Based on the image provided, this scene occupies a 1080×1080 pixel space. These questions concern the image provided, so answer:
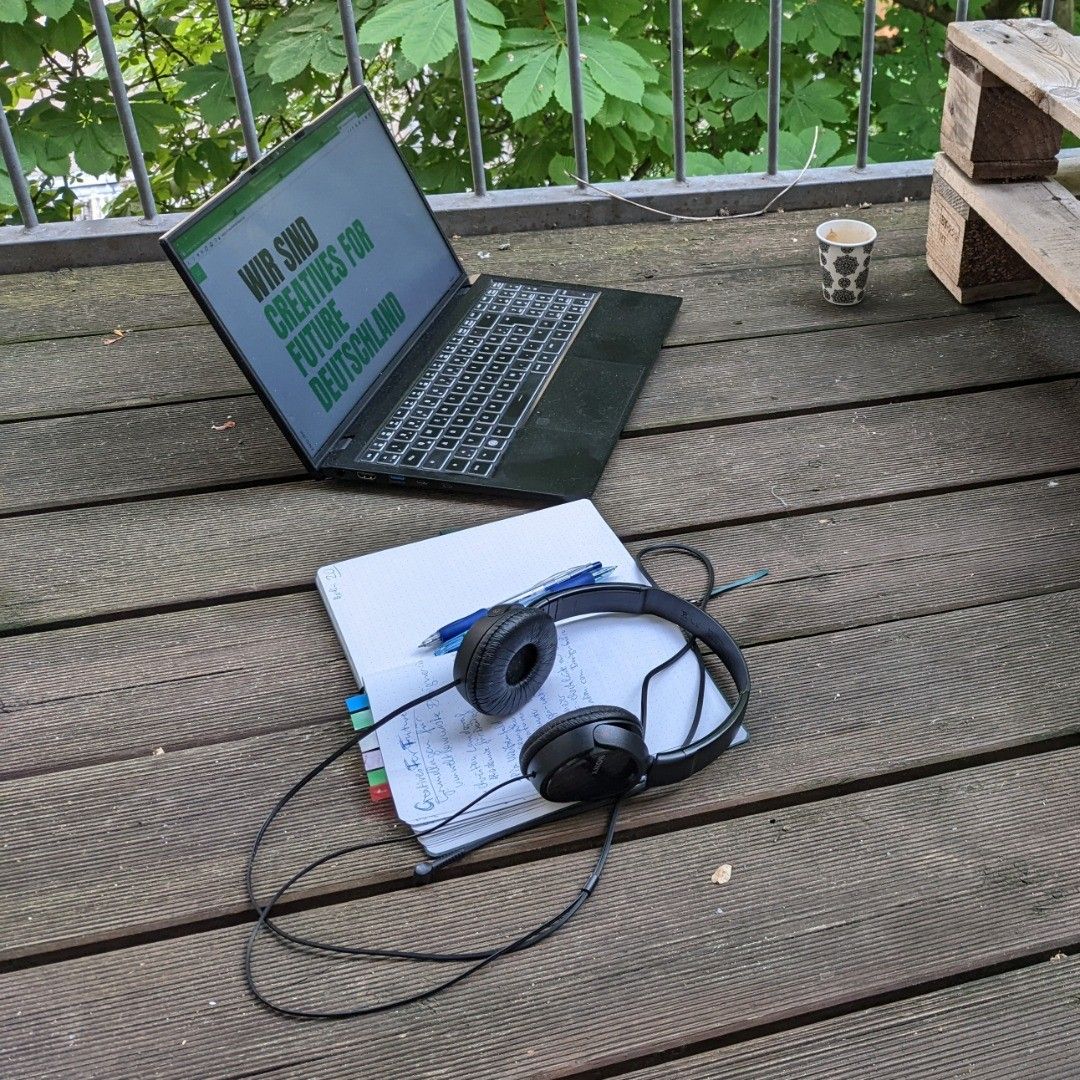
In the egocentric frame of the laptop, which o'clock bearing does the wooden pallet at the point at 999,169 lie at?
The wooden pallet is roughly at 10 o'clock from the laptop.

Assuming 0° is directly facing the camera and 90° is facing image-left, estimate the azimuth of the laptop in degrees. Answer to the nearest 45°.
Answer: approximately 315°

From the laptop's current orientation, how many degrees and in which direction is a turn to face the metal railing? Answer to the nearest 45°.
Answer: approximately 135° to its left

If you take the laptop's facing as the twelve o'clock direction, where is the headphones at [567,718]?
The headphones is roughly at 1 o'clock from the laptop.

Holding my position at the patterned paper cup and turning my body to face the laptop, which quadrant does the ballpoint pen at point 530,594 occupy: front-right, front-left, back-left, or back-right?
front-left

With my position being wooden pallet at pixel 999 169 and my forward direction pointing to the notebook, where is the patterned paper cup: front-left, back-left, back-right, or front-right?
front-right

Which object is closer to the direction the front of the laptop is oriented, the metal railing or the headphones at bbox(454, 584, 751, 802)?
the headphones
